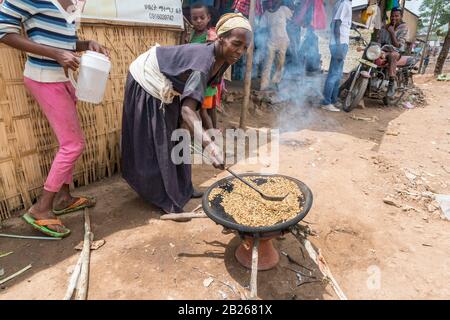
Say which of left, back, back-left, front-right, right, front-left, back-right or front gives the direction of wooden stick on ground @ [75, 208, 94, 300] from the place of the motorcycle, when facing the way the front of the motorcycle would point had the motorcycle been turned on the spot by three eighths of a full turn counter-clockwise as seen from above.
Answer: right

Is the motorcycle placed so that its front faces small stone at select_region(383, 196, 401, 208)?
no

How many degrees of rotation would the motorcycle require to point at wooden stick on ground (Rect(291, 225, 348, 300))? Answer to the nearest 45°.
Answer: approximately 45° to its left

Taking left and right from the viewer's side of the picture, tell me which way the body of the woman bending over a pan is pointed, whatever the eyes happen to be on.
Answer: facing the viewer and to the right of the viewer

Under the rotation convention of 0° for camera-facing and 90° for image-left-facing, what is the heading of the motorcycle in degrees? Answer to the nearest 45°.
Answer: approximately 45°

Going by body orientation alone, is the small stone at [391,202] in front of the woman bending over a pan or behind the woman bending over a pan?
in front

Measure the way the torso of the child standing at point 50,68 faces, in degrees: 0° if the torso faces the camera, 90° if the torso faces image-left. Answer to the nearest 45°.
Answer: approximately 270°

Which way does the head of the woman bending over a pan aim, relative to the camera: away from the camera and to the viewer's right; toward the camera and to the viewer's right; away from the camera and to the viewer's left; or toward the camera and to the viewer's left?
toward the camera and to the viewer's right

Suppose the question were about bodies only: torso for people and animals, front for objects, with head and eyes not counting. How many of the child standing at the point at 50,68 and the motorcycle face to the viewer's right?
1

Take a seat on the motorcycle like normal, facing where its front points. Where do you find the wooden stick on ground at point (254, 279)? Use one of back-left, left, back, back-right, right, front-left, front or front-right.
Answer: front-left

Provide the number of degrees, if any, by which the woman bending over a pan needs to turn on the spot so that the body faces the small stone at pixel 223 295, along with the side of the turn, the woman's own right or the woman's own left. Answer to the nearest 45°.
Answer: approximately 45° to the woman's own right

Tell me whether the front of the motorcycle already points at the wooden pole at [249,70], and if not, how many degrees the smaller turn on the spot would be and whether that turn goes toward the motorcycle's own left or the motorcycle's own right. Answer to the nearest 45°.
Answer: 0° — it already faces it

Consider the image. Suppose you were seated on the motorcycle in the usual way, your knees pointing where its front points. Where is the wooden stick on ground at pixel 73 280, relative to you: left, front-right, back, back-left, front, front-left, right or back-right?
front-left

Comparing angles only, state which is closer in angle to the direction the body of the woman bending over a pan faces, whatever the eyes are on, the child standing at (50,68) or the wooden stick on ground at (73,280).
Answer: the wooden stick on ground

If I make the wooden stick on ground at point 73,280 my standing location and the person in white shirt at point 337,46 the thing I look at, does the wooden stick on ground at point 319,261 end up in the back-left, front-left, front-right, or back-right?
front-right

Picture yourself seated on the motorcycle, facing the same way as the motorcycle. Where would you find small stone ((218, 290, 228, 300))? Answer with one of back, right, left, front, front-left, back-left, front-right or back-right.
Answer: front-left
